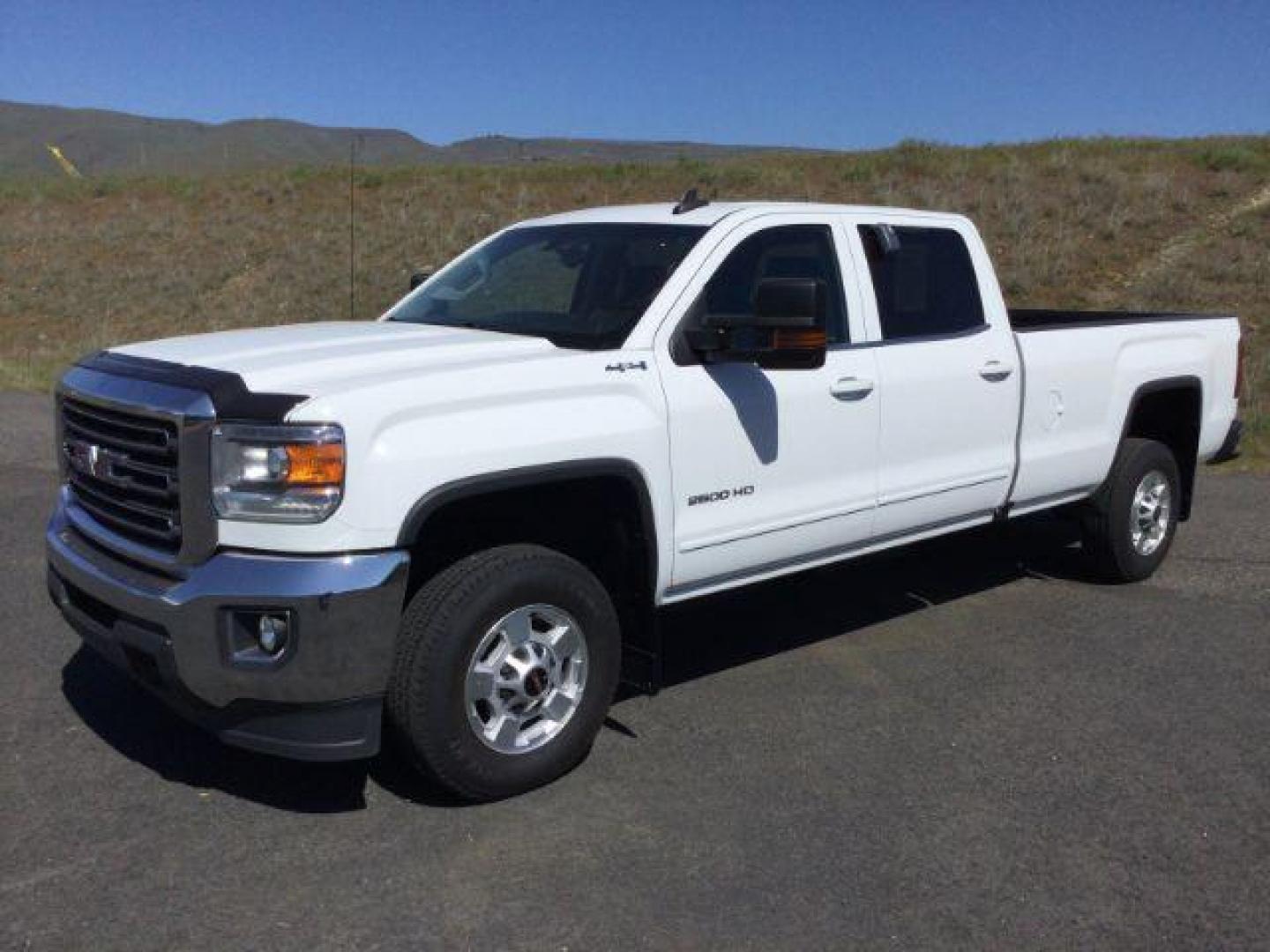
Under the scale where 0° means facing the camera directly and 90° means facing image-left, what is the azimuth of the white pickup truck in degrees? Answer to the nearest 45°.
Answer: approximately 45°
